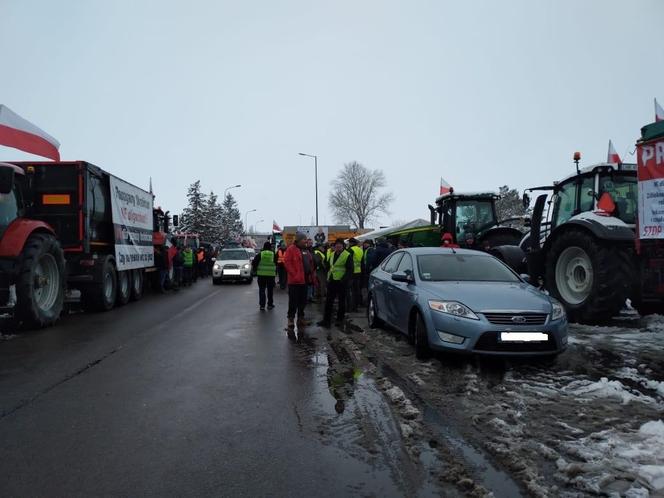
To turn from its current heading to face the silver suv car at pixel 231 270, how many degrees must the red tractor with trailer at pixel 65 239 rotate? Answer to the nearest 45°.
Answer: approximately 180°

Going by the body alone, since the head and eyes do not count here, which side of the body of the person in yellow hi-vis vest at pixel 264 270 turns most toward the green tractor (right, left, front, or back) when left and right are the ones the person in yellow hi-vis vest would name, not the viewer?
right

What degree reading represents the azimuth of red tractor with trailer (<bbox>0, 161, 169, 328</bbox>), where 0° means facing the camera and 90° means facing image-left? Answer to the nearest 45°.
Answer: approximately 45°

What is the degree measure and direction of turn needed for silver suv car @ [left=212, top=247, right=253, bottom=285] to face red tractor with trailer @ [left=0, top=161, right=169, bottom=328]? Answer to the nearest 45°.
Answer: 0° — it already faces it

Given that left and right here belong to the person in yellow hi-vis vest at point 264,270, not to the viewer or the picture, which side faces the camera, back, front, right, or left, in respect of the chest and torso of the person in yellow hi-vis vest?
back

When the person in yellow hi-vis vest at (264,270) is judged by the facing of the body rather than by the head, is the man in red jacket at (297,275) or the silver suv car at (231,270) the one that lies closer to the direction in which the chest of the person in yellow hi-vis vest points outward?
the silver suv car

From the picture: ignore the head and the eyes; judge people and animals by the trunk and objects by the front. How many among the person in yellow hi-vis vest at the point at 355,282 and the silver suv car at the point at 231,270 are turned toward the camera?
1

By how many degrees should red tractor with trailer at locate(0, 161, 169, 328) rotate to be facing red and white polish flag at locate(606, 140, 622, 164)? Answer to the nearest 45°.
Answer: approximately 90° to its left

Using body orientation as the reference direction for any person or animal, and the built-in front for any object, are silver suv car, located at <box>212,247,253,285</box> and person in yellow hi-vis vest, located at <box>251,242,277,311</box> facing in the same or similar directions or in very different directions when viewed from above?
very different directions
